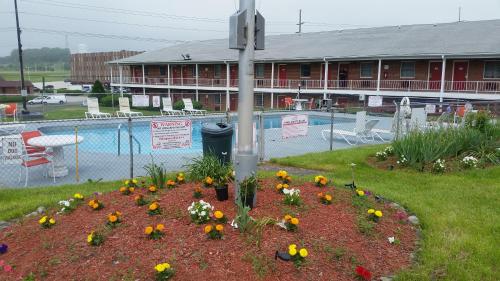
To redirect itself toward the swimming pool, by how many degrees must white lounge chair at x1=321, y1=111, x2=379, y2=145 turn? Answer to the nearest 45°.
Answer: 0° — it already faces it

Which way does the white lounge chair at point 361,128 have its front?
to the viewer's left

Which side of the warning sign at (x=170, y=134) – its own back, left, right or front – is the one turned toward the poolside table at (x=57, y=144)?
right

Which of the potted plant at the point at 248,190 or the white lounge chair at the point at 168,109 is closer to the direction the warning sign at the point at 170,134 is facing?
the potted plant

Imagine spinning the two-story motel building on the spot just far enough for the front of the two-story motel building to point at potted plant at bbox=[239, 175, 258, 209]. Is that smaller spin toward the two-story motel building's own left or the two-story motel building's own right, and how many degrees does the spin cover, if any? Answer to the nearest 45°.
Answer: approximately 45° to the two-story motel building's own left

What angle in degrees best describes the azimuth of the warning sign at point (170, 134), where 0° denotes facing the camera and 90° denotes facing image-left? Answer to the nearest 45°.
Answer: approximately 0°

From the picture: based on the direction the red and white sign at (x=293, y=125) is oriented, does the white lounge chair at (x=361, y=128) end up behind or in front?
behind

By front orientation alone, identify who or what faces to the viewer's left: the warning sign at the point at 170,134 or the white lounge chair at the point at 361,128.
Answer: the white lounge chair

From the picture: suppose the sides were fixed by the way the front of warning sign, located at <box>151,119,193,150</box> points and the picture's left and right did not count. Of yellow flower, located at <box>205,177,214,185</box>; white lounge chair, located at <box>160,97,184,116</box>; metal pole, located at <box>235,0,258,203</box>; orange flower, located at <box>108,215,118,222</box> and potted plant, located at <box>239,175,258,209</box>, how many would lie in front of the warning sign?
4

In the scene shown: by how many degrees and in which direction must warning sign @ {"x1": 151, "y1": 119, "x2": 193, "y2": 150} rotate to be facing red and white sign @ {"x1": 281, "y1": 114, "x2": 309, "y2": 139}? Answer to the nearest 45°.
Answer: approximately 135° to its left

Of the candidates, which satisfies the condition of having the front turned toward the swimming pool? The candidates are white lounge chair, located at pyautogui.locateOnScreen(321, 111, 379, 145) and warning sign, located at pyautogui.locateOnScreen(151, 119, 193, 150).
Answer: the white lounge chair

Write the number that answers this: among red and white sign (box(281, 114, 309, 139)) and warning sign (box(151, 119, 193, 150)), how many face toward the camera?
2
